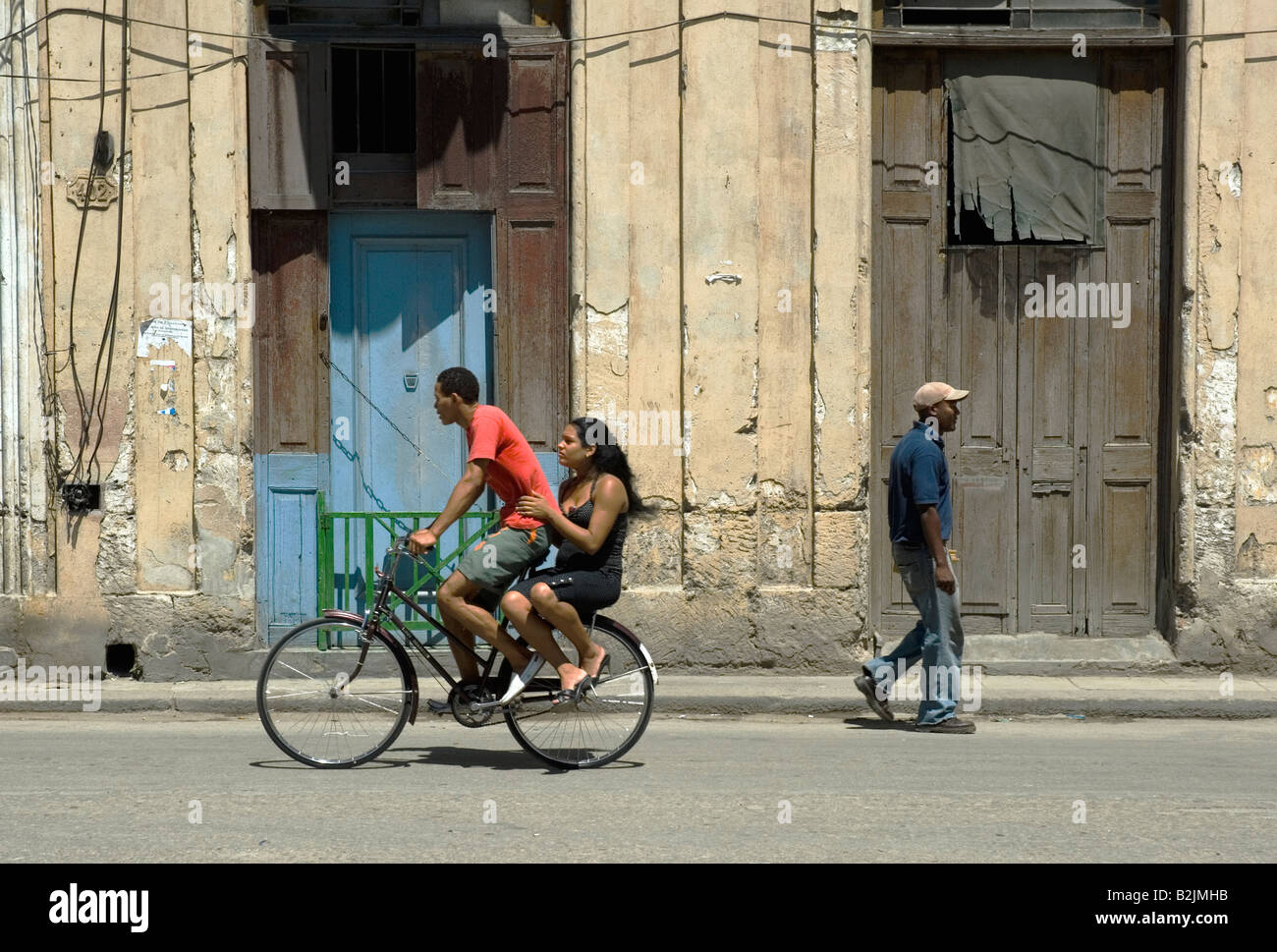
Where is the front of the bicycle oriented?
to the viewer's left

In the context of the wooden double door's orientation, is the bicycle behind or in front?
in front

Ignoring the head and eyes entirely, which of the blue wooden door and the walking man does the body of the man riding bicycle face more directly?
the blue wooden door

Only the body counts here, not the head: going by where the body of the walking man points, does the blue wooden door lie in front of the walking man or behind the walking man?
behind

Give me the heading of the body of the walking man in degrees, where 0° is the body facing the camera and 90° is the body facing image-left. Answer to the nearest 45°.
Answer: approximately 270°

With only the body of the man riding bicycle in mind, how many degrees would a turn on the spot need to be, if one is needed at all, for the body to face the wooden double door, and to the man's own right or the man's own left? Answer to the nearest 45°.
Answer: approximately 135° to the man's own right

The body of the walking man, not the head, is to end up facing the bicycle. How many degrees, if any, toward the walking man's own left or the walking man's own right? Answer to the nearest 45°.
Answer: approximately 135° to the walking man's own right

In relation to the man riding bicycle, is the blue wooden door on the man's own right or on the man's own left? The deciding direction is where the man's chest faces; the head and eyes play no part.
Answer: on the man's own right

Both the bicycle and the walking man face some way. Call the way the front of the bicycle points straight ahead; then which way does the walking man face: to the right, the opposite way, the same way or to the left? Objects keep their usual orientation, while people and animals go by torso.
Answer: the opposite way

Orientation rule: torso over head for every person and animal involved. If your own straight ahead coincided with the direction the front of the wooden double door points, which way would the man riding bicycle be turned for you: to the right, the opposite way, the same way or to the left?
to the right

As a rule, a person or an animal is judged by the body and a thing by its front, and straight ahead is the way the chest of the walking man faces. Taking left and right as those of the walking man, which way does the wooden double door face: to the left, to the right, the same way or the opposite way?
to the right

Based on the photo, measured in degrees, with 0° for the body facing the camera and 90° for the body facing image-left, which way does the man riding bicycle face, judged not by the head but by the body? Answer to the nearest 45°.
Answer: approximately 90°

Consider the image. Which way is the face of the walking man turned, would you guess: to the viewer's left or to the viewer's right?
to the viewer's right

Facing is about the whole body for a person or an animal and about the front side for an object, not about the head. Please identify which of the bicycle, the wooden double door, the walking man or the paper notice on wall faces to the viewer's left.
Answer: the bicycle

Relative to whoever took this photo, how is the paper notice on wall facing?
facing the viewer

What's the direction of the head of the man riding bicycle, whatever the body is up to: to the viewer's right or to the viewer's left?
to the viewer's left

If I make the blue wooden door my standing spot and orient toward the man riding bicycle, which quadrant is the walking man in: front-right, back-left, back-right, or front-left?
front-left
